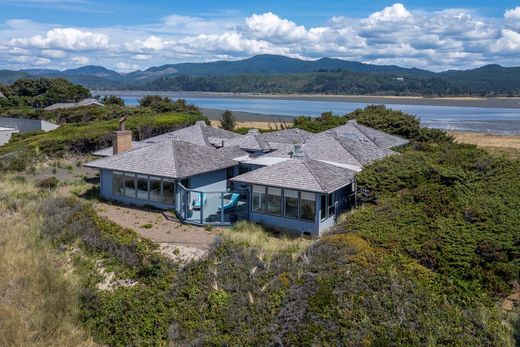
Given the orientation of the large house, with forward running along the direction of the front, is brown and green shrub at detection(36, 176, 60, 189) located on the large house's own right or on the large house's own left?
on the large house's own right

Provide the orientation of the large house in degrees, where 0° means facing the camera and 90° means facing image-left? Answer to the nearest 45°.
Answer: approximately 45°
